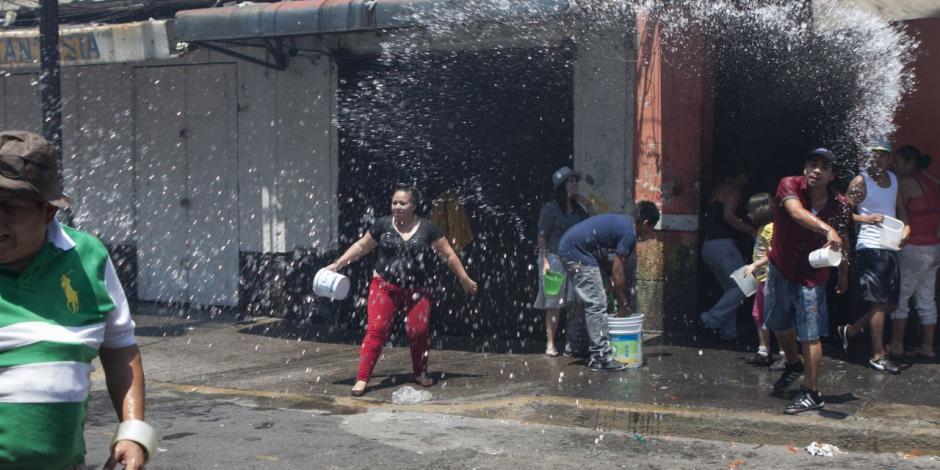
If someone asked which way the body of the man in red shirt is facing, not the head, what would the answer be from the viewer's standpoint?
toward the camera

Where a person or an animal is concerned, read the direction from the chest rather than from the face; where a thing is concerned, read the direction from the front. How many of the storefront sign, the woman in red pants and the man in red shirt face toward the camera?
3

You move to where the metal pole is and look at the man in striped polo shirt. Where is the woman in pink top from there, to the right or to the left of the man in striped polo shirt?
left

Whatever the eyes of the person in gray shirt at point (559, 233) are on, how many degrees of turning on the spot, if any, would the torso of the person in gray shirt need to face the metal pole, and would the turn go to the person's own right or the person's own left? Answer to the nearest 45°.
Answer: approximately 135° to the person's own right

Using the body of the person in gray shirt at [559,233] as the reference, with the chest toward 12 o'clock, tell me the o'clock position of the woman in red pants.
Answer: The woman in red pants is roughly at 3 o'clock from the person in gray shirt.

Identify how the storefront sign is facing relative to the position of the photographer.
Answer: facing the viewer

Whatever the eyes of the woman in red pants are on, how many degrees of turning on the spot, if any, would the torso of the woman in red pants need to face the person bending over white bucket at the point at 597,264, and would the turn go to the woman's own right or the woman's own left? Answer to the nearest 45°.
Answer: approximately 90° to the woman's own left

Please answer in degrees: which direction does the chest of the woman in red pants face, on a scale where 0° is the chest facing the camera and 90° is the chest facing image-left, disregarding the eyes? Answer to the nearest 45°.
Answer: approximately 0°

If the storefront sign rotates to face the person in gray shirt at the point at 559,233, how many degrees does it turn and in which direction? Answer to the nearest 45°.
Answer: approximately 45° to its left

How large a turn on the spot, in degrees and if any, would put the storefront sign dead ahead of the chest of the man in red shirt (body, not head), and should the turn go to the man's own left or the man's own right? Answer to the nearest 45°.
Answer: approximately 90° to the man's own right

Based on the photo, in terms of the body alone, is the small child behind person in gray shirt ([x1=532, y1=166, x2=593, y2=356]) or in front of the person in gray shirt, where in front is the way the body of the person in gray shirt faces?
in front

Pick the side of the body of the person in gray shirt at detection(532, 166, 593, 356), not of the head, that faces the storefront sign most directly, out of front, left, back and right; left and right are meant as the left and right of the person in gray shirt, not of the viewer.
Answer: right
